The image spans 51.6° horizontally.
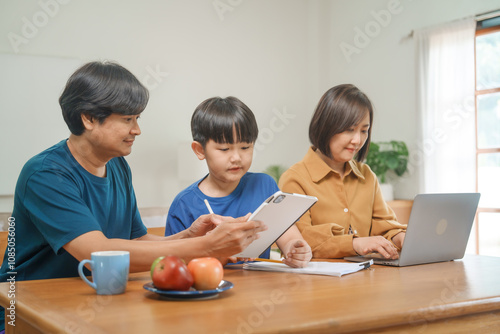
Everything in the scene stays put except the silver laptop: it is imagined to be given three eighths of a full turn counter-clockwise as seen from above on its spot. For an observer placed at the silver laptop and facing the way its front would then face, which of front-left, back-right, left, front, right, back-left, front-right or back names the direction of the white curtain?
back

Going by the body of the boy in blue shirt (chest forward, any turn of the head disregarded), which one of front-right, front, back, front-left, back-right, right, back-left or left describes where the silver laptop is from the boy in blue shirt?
front-left

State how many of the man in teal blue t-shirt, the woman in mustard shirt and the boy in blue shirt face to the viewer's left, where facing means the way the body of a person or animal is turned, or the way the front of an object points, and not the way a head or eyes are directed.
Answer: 0

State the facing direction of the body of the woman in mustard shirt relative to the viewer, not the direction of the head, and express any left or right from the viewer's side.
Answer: facing the viewer and to the right of the viewer

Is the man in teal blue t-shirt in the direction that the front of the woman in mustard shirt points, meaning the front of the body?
no

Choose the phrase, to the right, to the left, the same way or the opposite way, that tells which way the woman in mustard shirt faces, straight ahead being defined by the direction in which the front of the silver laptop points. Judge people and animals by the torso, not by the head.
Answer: the opposite way

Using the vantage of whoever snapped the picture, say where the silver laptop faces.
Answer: facing away from the viewer and to the left of the viewer

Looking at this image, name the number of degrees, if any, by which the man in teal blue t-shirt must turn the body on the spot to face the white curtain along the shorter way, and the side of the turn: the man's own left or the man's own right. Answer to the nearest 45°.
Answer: approximately 90° to the man's own left

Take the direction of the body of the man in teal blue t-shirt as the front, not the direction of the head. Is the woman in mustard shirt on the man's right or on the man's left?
on the man's left

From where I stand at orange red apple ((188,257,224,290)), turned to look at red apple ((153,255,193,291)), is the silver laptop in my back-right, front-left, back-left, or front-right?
back-right

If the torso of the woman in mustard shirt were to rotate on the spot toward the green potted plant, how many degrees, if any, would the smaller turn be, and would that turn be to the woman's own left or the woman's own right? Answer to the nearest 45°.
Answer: approximately 135° to the woman's own left

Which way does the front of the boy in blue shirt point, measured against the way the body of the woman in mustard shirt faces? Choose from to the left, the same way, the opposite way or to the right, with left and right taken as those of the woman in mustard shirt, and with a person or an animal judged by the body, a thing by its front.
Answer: the same way

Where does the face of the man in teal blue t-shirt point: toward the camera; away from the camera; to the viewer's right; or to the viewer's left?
to the viewer's right

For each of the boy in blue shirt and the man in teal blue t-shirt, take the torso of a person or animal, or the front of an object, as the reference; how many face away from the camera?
0

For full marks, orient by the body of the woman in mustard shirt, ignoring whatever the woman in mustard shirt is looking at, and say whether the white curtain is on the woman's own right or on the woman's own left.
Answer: on the woman's own left

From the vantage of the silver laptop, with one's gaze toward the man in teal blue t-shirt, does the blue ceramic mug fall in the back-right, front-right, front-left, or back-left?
front-left

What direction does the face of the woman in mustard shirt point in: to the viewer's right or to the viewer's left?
to the viewer's right
